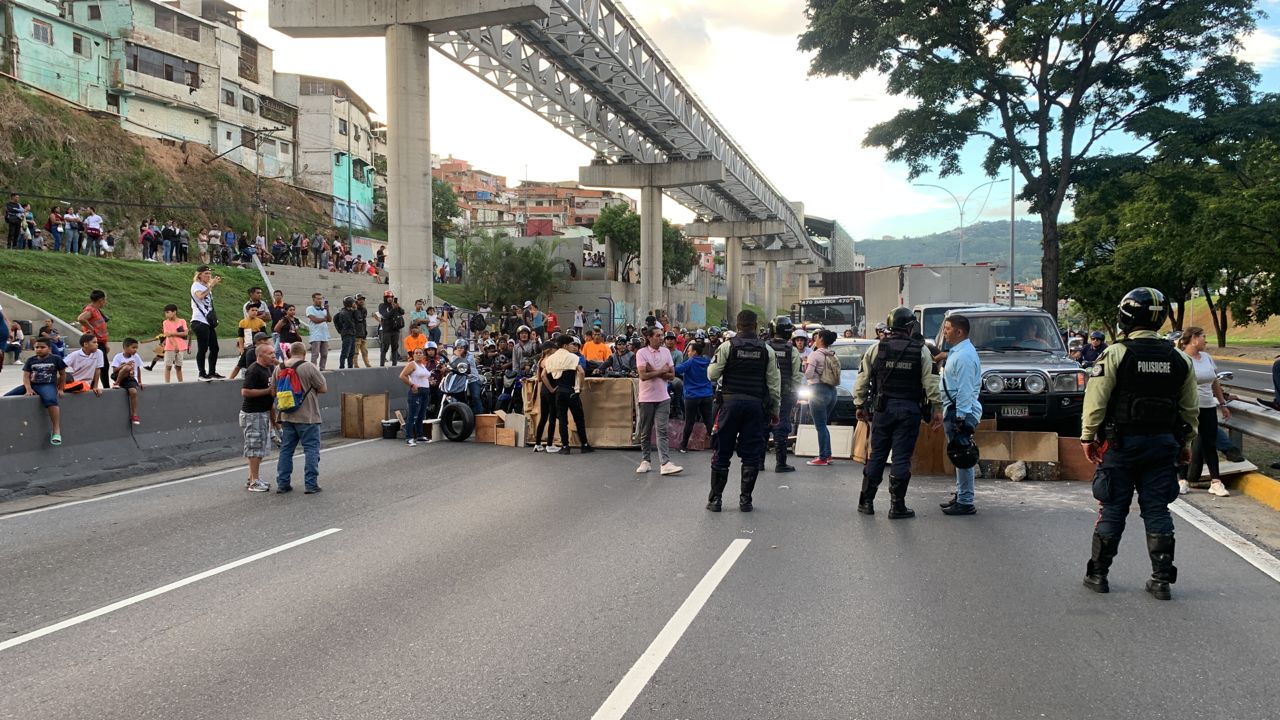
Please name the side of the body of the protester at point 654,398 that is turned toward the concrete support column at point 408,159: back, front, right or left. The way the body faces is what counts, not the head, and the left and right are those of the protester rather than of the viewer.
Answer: back

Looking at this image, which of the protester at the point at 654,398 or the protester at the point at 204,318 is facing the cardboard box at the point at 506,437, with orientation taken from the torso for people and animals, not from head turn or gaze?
the protester at the point at 204,318

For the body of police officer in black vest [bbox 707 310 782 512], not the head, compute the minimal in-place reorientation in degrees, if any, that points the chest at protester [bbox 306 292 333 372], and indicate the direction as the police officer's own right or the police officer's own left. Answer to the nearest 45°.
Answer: approximately 45° to the police officer's own left

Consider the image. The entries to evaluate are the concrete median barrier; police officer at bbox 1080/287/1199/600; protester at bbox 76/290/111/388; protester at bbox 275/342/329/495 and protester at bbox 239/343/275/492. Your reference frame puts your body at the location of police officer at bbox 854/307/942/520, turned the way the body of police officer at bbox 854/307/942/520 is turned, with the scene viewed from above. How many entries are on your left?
4

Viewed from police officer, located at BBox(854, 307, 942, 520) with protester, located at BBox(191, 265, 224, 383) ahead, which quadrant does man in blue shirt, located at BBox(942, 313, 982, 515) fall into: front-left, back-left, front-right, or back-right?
back-right

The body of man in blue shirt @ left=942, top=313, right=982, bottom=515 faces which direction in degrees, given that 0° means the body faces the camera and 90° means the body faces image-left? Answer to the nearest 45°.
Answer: approximately 90°

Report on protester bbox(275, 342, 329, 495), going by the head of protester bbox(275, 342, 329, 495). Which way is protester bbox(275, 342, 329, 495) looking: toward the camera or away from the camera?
away from the camera

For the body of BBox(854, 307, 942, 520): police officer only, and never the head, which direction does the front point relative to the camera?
away from the camera
